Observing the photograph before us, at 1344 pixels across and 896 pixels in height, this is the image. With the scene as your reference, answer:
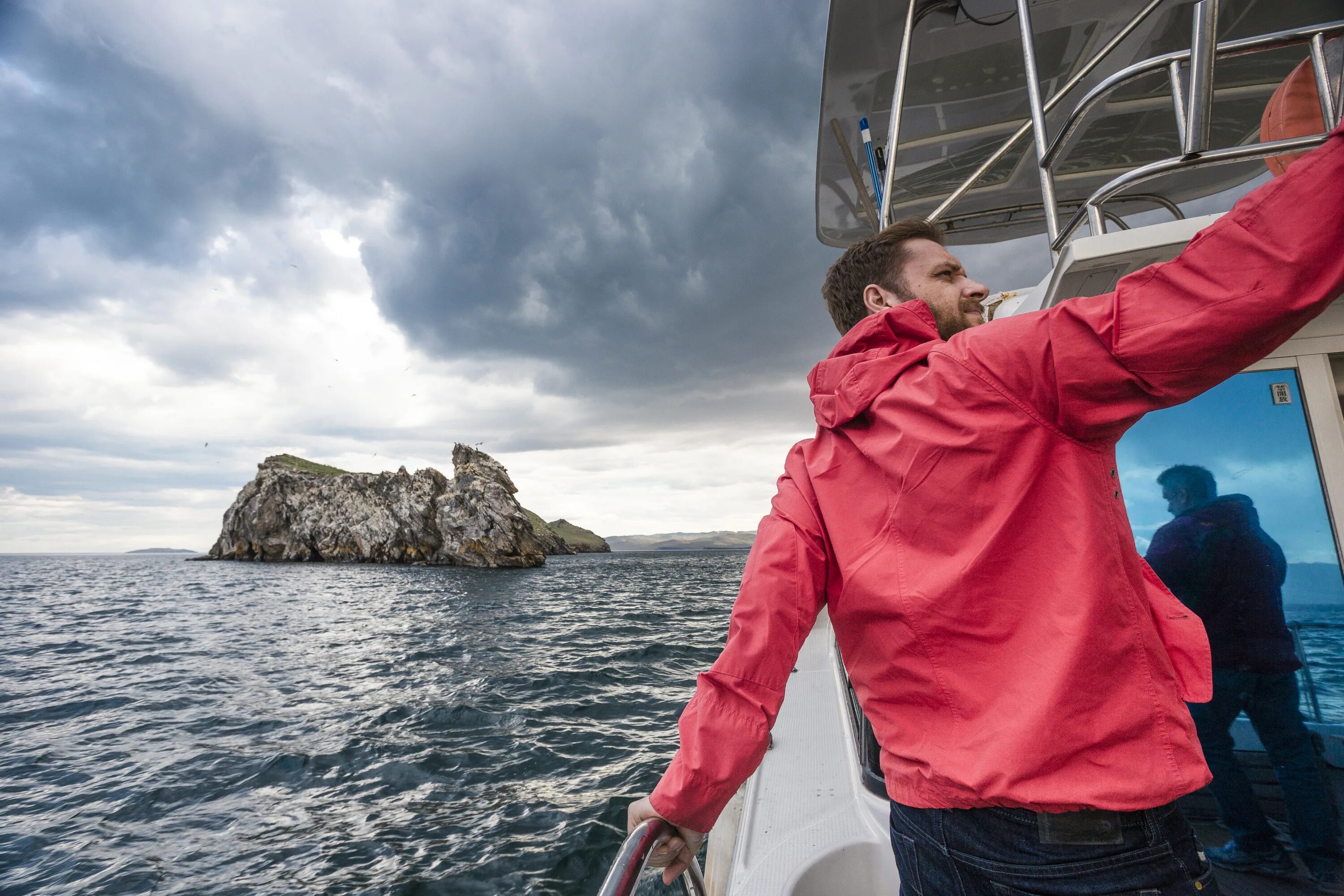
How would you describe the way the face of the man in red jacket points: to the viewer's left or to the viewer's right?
to the viewer's right

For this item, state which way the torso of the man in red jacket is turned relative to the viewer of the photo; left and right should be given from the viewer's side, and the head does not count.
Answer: facing away from the viewer and to the right of the viewer
